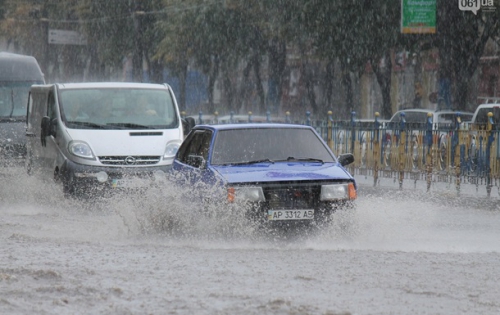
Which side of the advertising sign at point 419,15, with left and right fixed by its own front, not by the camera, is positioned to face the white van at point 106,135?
front

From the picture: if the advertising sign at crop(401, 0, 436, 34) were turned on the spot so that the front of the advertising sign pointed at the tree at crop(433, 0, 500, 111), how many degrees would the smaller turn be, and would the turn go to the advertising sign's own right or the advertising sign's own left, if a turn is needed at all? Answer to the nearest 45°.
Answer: approximately 135° to the advertising sign's own left

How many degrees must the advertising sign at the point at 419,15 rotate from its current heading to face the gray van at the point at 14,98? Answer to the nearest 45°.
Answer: approximately 45° to its right

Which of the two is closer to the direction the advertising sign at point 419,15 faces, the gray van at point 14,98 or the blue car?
the blue car

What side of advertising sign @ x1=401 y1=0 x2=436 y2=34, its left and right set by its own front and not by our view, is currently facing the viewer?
front

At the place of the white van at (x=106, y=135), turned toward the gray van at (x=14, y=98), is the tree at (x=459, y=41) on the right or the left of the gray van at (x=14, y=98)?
right

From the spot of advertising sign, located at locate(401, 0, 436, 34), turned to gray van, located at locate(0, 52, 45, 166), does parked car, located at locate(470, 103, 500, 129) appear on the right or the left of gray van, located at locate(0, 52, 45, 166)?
left

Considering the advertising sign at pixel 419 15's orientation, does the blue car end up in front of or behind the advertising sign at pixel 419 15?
in front

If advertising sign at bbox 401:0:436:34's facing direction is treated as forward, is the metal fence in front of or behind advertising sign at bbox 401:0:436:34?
in front
